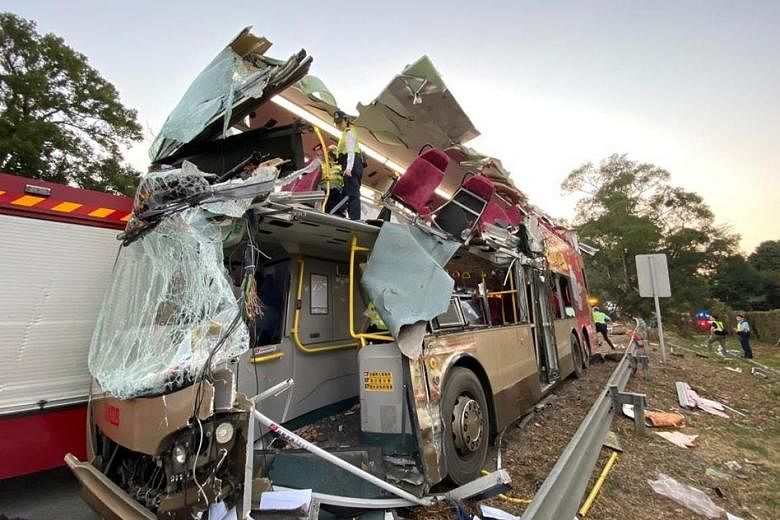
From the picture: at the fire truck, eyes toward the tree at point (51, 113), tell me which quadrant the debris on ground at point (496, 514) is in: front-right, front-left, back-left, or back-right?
back-right

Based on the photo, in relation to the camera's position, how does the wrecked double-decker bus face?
facing the viewer and to the left of the viewer

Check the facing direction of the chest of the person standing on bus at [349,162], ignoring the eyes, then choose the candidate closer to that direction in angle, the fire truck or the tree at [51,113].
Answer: the fire truck

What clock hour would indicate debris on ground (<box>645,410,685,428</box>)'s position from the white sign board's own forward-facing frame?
The debris on ground is roughly at 6 o'clock from the white sign board.

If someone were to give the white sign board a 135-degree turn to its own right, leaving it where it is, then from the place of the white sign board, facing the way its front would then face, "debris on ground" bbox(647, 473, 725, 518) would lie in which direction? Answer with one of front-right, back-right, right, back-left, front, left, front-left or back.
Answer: front-right

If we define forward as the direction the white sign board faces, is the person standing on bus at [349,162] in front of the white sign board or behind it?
behind

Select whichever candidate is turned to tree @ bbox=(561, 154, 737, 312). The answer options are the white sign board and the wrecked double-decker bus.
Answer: the white sign board

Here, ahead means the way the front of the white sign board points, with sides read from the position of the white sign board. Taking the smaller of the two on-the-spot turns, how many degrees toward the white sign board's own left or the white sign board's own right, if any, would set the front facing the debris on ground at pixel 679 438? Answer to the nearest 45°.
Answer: approximately 180°

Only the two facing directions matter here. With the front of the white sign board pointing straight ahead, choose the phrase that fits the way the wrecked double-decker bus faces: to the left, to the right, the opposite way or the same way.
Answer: the opposite way

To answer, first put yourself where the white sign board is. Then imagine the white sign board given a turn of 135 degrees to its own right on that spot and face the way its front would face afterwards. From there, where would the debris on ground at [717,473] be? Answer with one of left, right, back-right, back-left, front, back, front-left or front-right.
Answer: front-right

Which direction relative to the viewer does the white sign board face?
away from the camera

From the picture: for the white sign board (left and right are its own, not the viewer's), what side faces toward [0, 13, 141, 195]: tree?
left

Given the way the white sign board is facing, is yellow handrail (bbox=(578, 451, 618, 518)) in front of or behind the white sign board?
behind
